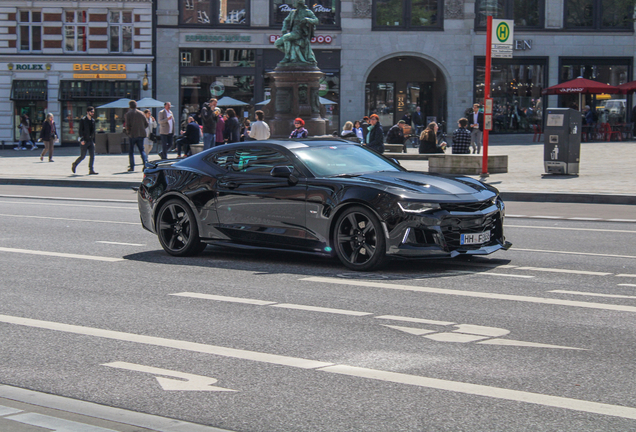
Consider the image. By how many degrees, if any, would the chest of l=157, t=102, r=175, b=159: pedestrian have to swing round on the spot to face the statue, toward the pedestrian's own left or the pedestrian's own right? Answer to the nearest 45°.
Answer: approximately 45° to the pedestrian's own left

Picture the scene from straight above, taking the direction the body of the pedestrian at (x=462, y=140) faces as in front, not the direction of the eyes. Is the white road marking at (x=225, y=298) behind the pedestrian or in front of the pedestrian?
behind

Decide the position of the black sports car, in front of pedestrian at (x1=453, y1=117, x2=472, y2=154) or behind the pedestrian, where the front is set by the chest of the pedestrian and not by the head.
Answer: behind

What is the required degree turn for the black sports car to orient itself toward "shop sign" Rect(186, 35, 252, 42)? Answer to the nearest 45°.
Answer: approximately 135° to its left

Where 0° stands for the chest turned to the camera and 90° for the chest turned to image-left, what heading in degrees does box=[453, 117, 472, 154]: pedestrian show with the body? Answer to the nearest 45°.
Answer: approximately 180°

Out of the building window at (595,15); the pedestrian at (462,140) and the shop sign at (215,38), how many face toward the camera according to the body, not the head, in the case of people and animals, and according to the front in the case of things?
2

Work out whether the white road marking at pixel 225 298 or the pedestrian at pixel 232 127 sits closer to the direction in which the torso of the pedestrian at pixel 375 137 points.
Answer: the white road marking

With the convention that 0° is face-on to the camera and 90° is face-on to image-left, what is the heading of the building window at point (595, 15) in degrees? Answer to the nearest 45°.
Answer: approximately 0°

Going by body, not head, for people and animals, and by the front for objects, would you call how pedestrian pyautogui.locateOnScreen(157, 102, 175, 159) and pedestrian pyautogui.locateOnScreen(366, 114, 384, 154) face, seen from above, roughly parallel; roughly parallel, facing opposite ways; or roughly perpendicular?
roughly perpendicular
